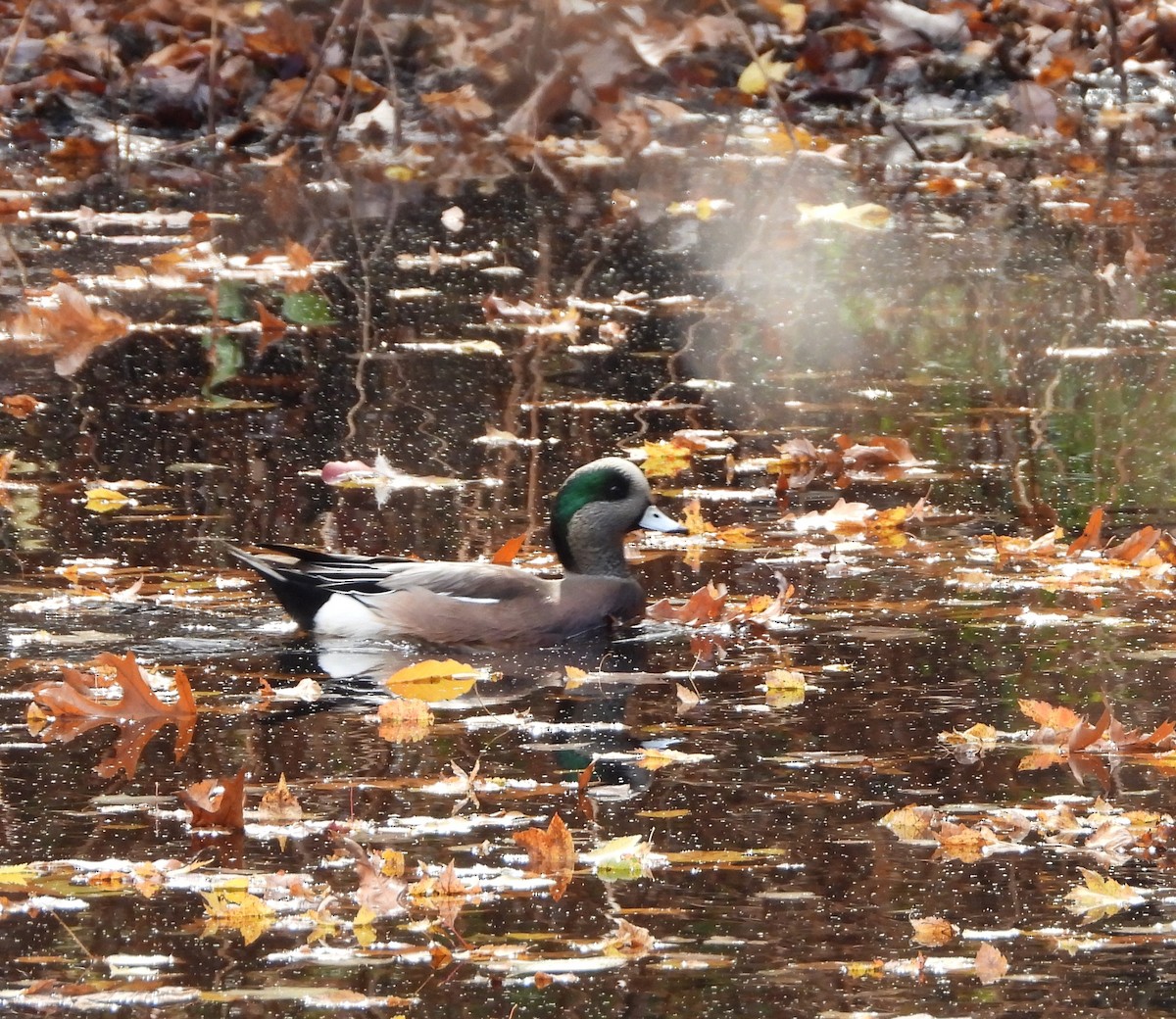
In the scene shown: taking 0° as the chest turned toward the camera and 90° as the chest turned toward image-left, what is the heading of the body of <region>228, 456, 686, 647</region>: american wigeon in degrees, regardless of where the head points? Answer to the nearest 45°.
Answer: approximately 270°

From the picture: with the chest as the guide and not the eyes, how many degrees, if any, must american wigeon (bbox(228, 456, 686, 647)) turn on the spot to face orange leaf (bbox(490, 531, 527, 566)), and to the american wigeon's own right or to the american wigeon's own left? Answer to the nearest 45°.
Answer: approximately 90° to the american wigeon's own left

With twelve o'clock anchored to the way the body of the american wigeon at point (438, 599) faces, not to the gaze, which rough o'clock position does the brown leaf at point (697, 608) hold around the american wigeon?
The brown leaf is roughly at 12 o'clock from the american wigeon.

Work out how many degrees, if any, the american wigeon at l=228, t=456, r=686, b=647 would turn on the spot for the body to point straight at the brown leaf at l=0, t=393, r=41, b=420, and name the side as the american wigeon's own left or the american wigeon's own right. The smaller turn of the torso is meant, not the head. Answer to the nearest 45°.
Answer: approximately 135° to the american wigeon's own left

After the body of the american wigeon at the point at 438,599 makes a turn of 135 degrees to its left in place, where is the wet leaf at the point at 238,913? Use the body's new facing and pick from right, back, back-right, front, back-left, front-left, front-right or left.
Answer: back-left

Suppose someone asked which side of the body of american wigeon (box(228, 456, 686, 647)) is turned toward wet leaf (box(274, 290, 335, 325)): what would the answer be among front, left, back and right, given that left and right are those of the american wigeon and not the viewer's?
left

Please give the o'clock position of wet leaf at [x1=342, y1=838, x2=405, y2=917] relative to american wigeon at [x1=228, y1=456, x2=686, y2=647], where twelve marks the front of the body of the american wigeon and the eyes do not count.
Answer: The wet leaf is roughly at 3 o'clock from the american wigeon.

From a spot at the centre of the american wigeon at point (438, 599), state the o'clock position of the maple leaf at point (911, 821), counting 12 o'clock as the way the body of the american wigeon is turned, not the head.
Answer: The maple leaf is roughly at 2 o'clock from the american wigeon.

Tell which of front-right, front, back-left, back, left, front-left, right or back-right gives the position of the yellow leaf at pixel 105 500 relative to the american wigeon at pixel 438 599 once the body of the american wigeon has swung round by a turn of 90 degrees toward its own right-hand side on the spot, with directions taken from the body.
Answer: back-right

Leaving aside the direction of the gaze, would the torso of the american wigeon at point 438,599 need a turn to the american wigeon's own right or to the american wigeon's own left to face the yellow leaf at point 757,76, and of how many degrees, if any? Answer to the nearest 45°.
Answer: approximately 90° to the american wigeon's own left

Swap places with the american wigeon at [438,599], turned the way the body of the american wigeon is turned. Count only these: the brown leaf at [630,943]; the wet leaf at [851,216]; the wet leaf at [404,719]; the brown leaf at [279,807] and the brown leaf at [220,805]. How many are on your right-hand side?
4

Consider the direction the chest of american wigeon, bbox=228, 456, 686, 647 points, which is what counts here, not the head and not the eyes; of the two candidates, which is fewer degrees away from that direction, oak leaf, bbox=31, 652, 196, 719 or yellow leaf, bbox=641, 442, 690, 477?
the yellow leaf
